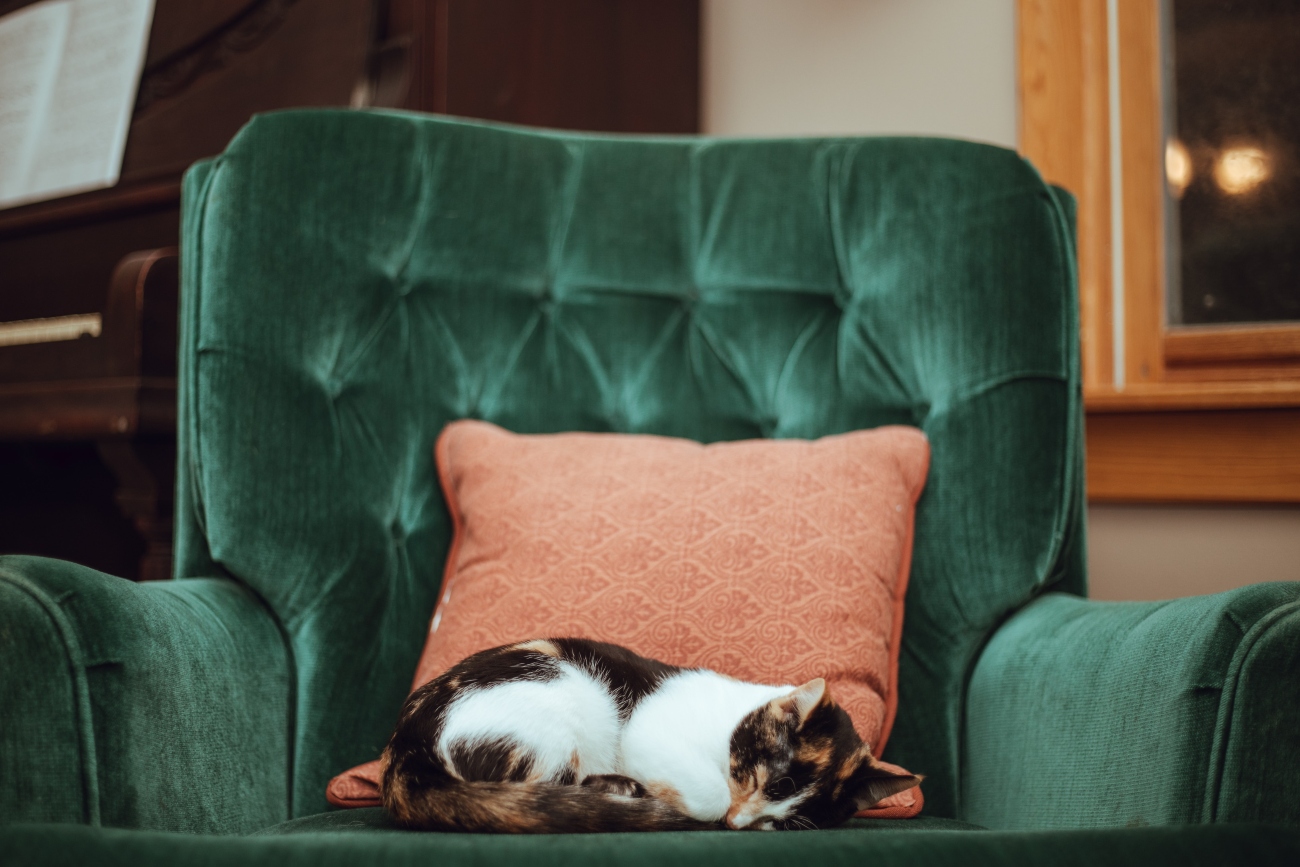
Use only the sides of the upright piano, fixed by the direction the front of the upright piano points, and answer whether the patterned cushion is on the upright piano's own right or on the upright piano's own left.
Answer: on the upright piano's own left

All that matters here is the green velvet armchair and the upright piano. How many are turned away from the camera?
0

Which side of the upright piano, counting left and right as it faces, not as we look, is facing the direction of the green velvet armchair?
left

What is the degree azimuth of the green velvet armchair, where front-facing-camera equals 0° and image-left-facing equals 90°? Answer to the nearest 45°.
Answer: approximately 0°

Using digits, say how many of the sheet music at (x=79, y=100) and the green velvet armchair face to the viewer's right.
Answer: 0

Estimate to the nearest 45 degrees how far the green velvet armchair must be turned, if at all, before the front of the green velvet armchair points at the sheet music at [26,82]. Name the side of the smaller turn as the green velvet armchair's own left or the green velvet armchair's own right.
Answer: approximately 135° to the green velvet armchair's own right
